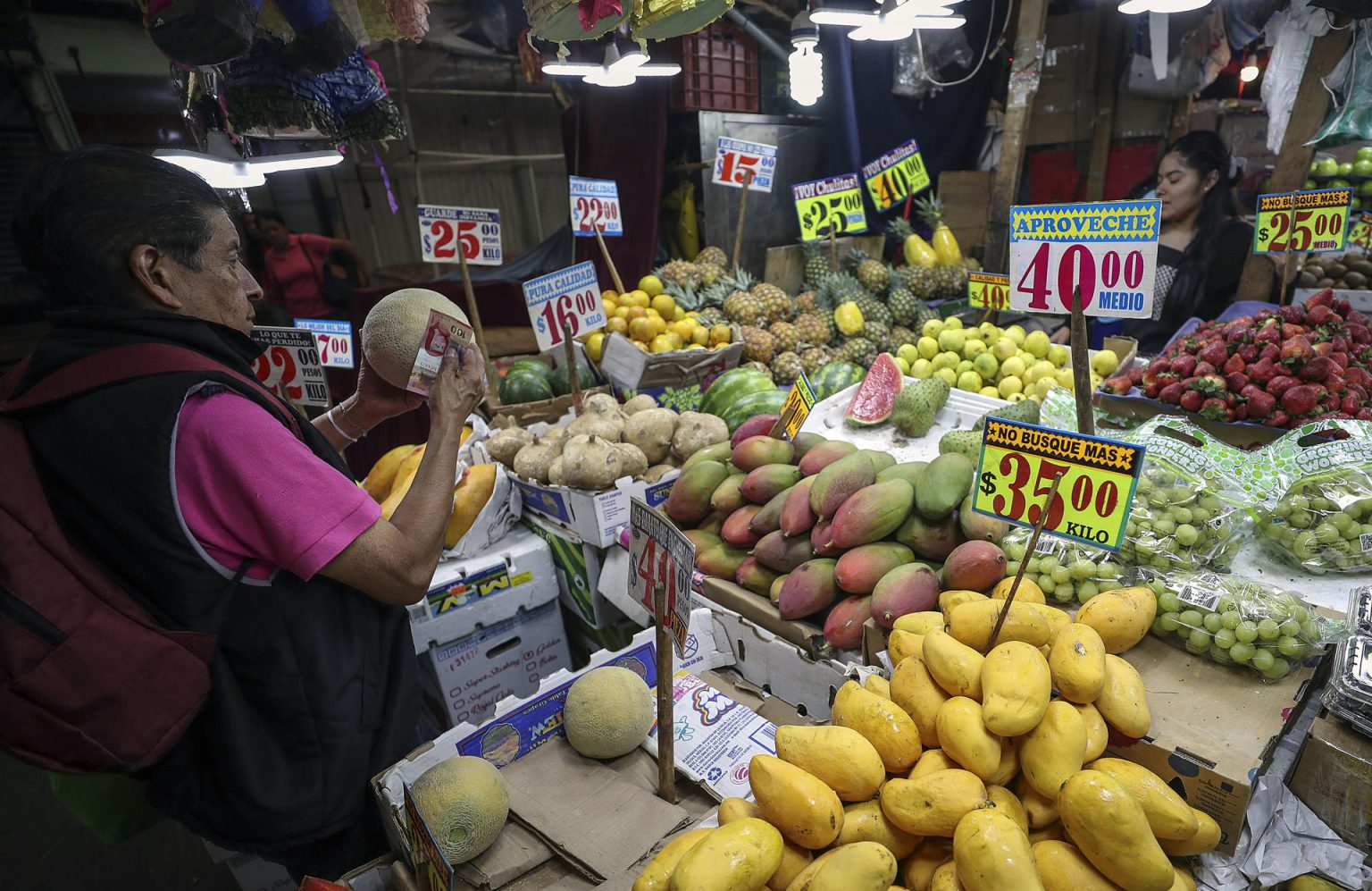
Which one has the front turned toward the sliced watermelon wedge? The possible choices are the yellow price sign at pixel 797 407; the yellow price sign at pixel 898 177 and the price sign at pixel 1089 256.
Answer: the yellow price sign at pixel 898 177

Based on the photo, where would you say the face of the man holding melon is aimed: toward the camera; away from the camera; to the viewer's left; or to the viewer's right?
to the viewer's right

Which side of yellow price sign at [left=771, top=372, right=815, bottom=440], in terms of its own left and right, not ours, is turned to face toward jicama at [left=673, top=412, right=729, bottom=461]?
right

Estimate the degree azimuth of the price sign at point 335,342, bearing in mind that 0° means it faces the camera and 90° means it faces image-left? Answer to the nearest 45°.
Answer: approximately 0°

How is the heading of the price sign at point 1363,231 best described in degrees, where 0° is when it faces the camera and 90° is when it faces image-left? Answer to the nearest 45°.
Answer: approximately 0°

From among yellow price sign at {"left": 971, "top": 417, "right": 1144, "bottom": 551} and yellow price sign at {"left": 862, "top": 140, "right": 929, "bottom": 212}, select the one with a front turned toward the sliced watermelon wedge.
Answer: yellow price sign at {"left": 862, "top": 140, "right": 929, "bottom": 212}

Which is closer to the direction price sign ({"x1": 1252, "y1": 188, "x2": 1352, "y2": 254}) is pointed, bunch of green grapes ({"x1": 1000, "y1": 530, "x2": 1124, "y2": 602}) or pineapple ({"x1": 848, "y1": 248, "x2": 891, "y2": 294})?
the bunch of green grapes
